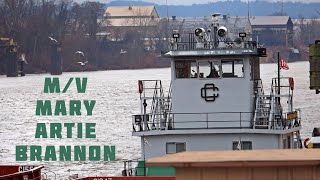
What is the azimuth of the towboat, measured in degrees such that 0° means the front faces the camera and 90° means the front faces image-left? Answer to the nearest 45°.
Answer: approximately 0°
